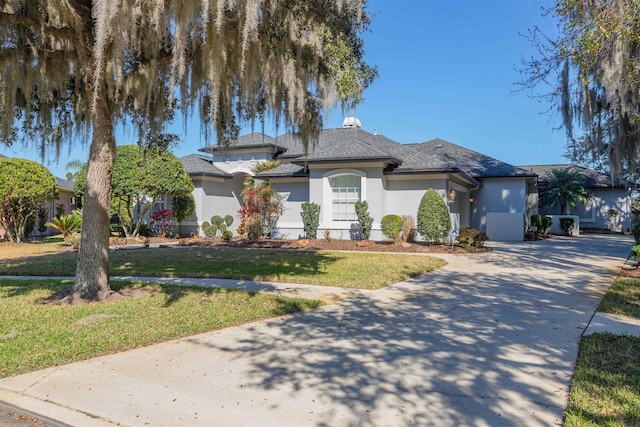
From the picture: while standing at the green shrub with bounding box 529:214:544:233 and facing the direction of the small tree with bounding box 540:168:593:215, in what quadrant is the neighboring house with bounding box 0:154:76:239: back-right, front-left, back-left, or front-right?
back-left

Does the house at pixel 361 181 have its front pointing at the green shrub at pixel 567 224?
no

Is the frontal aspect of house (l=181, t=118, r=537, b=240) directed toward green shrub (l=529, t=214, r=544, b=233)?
no

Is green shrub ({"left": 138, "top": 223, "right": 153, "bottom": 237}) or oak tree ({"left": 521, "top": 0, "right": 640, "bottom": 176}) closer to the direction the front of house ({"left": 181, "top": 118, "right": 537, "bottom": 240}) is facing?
the oak tree

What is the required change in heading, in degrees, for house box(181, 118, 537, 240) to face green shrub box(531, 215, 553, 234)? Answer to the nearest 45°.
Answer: approximately 135° to its left

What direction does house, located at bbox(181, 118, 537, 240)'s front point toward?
toward the camera

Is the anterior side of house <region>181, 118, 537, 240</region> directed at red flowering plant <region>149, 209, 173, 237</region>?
no

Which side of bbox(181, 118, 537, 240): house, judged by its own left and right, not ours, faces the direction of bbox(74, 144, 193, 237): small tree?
right

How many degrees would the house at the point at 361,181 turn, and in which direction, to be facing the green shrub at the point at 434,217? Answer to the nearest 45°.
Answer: approximately 45° to its left

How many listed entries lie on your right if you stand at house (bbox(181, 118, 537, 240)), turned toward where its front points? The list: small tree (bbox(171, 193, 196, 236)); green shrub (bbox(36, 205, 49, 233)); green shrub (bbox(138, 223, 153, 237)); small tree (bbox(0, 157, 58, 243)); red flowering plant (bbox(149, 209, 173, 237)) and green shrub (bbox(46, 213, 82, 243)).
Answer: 6

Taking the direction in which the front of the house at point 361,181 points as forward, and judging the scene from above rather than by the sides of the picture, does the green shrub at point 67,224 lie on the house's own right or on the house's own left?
on the house's own right

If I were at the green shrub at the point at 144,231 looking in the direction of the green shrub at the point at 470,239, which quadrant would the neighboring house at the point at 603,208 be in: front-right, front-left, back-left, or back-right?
front-left

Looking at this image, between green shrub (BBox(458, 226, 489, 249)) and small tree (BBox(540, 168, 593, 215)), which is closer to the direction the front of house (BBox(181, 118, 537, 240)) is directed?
the green shrub

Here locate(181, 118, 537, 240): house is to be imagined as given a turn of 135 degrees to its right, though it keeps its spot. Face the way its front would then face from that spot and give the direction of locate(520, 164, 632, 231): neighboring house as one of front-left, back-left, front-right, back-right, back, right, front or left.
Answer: right

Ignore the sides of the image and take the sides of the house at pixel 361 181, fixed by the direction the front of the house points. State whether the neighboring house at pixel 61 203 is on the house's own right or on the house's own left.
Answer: on the house's own right

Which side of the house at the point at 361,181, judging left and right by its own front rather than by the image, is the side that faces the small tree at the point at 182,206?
right

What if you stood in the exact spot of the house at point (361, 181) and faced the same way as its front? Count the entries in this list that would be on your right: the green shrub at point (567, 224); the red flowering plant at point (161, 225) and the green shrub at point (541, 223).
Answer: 1

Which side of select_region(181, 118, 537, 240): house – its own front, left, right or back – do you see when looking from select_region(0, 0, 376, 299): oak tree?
front

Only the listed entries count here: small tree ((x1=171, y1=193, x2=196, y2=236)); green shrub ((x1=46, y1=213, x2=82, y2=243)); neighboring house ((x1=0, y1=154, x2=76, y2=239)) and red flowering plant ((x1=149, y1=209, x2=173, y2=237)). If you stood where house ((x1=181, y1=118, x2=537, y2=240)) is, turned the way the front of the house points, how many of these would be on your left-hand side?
0
